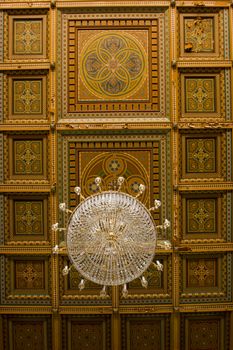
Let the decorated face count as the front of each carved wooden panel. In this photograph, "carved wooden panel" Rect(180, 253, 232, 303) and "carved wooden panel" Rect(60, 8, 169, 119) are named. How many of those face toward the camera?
2

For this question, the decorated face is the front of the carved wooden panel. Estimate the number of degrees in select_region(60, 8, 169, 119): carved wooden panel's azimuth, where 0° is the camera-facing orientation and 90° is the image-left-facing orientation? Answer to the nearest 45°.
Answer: approximately 0°
